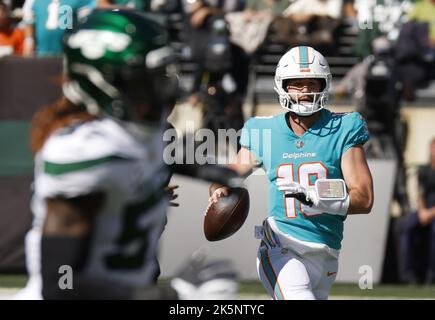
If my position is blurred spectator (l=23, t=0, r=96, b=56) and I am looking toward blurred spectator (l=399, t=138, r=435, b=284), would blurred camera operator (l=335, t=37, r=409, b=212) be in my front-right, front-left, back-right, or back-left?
front-left

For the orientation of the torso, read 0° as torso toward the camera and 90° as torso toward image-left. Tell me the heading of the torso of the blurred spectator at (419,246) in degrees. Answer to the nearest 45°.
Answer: approximately 45°

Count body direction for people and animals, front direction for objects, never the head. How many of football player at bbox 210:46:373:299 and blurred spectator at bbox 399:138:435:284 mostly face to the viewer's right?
0

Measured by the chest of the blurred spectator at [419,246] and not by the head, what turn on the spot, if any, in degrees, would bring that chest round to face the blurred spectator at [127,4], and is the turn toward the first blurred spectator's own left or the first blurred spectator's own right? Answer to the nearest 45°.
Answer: approximately 45° to the first blurred spectator's own right

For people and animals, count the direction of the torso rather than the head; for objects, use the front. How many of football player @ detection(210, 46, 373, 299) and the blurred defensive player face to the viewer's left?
0

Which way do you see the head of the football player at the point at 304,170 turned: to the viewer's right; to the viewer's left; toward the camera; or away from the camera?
toward the camera

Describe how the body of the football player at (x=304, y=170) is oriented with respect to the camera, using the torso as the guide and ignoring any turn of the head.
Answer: toward the camera
